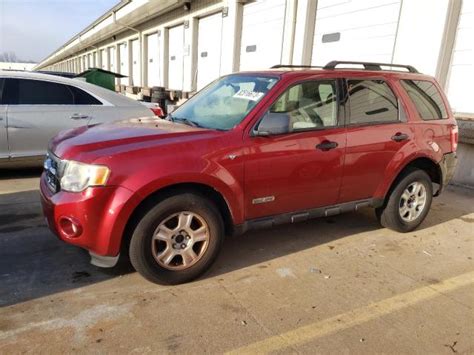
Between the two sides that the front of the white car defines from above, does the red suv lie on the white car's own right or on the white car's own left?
on the white car's own left

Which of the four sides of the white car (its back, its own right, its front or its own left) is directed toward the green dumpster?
right

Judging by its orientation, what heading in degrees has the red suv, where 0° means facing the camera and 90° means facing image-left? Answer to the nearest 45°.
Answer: approximately 45°

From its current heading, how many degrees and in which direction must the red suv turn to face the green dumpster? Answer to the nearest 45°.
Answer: approximately 90° to its right

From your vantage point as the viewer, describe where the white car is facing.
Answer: facing to the left of the viewer

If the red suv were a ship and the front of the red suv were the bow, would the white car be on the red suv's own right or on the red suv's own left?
on the red suv's own right
